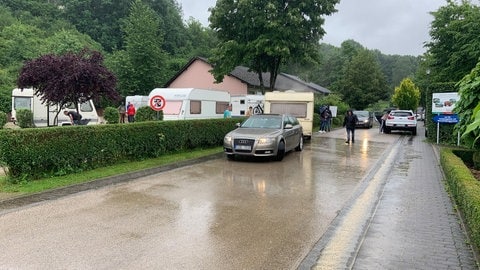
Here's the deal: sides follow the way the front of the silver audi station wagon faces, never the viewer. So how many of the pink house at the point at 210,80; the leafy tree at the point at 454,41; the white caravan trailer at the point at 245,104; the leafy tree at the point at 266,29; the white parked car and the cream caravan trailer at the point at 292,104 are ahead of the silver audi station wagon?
0

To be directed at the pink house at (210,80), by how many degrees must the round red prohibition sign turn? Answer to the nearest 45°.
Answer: approximately 180°

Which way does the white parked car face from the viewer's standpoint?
away from the camera

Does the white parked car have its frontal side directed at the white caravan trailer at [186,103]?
no

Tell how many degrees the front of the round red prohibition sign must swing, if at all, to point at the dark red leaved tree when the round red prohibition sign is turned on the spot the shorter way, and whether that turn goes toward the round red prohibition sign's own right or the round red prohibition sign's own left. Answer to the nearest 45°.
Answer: approximately 90° to the round red prohibition sign's own right

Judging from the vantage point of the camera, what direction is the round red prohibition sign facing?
facing the viewer

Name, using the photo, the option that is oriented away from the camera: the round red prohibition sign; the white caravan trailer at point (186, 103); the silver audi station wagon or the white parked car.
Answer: the white parked car

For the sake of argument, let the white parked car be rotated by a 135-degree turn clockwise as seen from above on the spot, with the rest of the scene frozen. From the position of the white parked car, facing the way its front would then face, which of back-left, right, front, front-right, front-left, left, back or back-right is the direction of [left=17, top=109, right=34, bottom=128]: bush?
right

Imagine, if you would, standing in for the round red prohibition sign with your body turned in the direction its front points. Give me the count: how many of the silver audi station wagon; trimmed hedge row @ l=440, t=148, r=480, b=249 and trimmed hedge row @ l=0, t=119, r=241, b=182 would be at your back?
0

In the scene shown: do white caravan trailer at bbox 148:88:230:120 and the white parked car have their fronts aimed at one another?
no

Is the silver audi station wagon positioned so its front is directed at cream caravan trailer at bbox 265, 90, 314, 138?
no

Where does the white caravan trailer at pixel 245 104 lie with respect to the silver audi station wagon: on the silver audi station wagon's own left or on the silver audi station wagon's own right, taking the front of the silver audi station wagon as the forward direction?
on the silver audi station wagon's own right

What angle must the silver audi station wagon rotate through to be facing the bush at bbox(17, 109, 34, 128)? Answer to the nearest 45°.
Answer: approximately 90° to its right

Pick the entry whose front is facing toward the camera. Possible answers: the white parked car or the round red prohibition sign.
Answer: the round red prohibition sign

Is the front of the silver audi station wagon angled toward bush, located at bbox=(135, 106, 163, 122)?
no

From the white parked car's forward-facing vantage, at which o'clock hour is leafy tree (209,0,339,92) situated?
The leafy tree is roughly at 8 o'clock from the white parked car.

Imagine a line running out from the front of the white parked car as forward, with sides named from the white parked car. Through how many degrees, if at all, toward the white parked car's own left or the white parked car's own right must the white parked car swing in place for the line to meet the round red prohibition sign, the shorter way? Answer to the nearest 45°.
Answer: approximately 135° to the white parked car's own left

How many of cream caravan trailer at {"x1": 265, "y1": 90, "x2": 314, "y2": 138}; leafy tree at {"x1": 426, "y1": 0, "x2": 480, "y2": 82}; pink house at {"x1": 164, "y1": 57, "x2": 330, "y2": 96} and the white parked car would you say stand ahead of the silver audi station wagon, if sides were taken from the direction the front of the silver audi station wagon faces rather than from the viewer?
0

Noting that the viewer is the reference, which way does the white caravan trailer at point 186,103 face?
facing the viewer and to the left of the viewer

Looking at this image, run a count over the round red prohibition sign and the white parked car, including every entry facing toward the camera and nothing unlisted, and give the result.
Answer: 1
